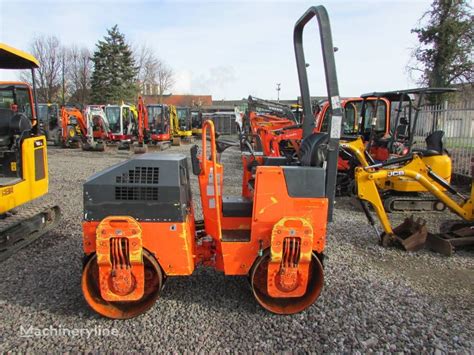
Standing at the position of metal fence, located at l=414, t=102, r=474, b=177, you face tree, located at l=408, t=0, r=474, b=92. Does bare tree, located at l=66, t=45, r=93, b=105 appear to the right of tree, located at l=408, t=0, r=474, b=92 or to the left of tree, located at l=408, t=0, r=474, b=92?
left

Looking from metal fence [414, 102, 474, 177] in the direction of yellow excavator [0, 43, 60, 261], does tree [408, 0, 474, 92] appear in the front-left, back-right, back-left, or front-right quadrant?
back-right

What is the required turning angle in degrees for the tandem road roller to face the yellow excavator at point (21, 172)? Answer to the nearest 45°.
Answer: approximately 45° to its right

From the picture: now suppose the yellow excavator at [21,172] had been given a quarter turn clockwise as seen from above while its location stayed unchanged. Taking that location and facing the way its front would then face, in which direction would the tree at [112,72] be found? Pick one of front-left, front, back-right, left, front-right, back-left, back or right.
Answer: front-right

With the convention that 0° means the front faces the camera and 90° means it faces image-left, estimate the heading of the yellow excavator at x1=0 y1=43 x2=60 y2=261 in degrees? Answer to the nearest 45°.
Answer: approximately 45°

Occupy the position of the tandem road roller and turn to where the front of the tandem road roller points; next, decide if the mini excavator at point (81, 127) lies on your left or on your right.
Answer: on your right

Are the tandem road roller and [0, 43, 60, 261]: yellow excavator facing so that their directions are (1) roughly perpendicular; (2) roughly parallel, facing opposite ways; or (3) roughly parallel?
roughly perpendicular

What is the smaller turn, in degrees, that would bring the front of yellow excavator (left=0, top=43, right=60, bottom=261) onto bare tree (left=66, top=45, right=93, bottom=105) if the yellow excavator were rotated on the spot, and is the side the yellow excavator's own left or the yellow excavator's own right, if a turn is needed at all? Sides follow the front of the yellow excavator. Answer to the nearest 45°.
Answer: approximately 135° to the yellow excavator's own right
